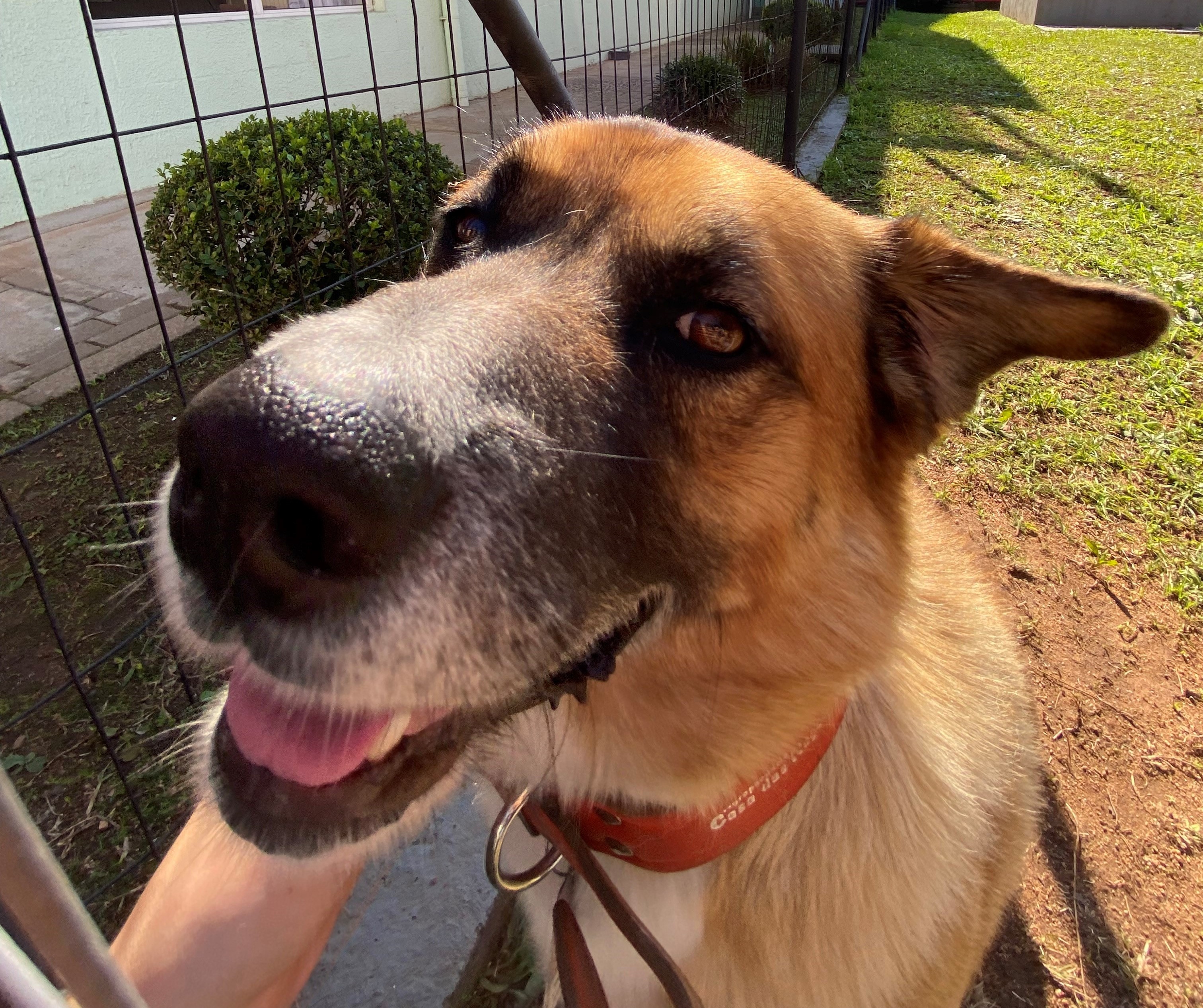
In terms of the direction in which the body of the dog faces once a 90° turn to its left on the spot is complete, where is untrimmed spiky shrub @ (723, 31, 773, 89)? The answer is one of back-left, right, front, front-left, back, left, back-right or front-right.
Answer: back-left

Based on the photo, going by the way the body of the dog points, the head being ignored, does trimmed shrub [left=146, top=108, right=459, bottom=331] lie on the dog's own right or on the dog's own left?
on the dog's own right

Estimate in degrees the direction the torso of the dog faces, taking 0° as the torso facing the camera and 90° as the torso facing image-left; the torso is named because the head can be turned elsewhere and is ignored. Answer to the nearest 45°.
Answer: approximately 45°

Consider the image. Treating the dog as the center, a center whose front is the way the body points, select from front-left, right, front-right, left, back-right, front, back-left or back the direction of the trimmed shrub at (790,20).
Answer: back-right

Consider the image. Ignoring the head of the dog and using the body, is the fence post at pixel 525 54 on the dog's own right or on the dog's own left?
on the dog's own right
